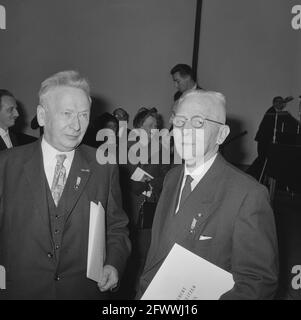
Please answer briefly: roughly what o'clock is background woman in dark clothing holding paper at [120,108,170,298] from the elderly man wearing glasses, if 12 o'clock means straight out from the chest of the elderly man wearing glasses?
The background woman in dark clothing holding paper is roughly at 4 o'clock from the elderly man wearing glasses.

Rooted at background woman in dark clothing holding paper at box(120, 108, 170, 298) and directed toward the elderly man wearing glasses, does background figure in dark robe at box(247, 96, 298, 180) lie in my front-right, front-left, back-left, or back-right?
back-left

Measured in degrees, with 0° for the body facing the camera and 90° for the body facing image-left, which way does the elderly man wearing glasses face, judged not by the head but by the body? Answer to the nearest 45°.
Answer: approximately 45°

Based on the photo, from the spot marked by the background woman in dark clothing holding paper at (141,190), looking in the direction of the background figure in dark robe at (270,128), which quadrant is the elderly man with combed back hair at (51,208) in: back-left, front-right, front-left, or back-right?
back-right
